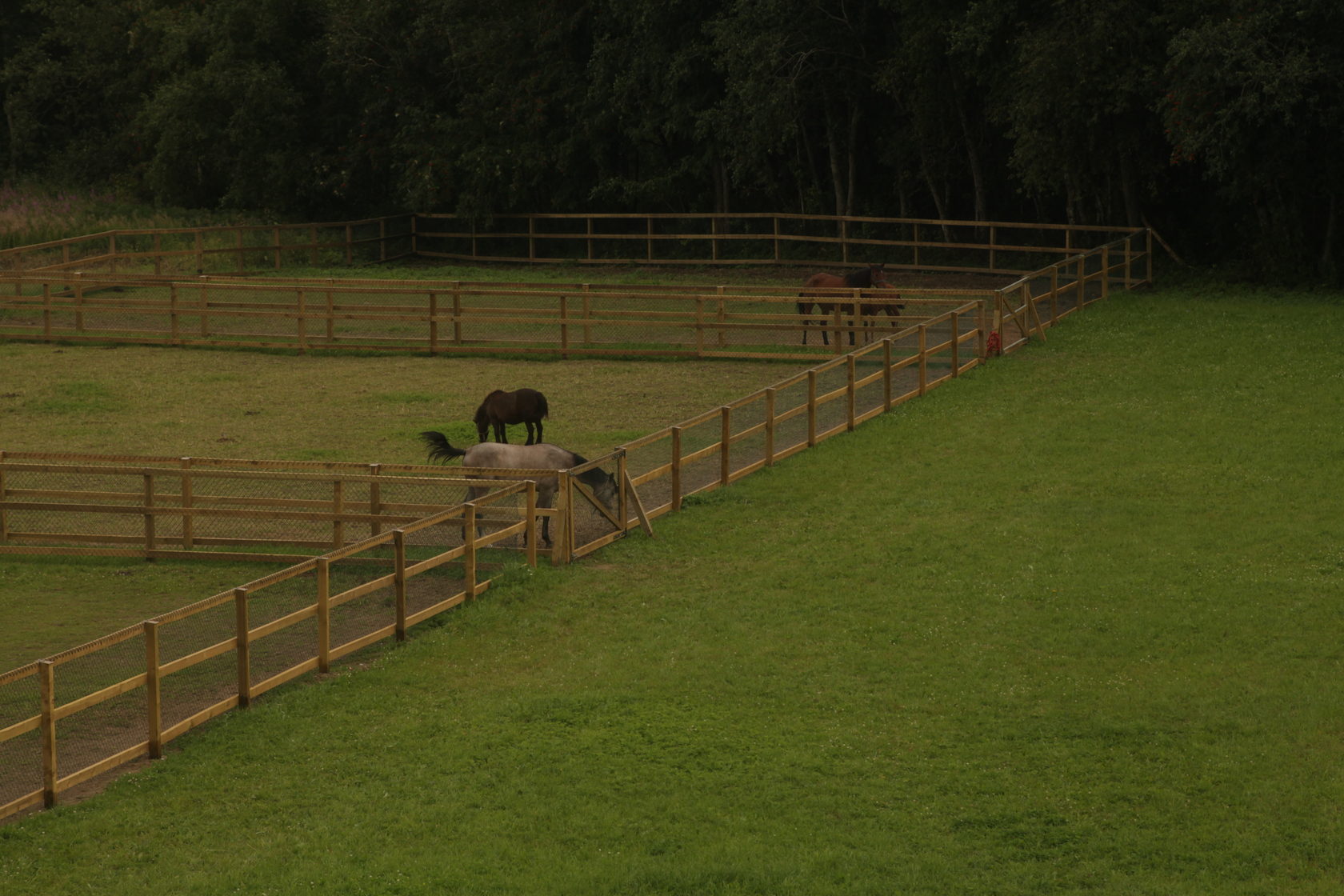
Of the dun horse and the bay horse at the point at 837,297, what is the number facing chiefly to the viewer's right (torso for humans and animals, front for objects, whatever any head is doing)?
2

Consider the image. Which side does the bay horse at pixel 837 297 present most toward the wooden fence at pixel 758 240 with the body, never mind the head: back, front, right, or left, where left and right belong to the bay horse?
left

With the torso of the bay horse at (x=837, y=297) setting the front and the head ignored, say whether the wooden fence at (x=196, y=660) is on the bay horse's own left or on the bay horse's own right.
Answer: on the bay horse's own right

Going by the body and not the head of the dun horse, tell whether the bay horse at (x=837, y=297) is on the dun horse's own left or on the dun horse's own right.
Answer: on the dun horse's own left

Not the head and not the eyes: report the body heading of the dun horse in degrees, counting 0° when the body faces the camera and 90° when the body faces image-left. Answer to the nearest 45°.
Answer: approximately 270°

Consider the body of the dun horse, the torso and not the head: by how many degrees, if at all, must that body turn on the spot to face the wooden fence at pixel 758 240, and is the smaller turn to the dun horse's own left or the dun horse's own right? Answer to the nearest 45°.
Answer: approximately 90° to the dun horse's own left

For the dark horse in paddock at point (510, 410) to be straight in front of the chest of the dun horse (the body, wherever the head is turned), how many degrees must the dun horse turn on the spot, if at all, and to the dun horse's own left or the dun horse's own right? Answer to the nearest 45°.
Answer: approximately 90° to the dun horse's own left

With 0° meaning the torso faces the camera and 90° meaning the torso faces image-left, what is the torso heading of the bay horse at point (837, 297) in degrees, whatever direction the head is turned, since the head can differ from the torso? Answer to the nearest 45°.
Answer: approximately 270°
